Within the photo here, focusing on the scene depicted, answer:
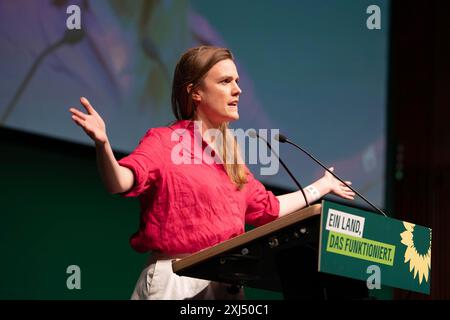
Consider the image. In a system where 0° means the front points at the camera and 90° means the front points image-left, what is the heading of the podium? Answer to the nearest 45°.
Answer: approximately 315°
